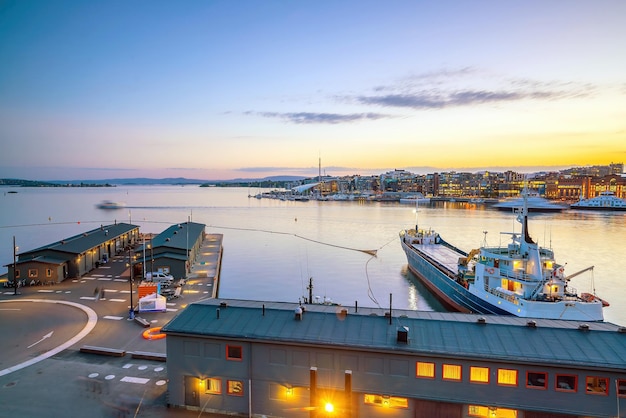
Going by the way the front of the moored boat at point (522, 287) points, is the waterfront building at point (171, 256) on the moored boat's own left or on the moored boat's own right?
on the moored boat's own left

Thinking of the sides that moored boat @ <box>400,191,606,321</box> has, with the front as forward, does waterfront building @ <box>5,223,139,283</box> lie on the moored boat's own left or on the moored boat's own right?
on the moored boat's own left

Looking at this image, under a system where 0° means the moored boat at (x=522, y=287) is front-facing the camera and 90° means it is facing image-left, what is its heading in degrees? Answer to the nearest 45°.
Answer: approximately 135°

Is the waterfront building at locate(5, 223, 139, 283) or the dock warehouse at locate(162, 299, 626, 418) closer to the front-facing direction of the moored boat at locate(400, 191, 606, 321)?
the waterfront building

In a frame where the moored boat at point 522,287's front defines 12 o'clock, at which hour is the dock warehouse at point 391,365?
The dock warehouse is roughly at 8 o'clock from the moored boat.

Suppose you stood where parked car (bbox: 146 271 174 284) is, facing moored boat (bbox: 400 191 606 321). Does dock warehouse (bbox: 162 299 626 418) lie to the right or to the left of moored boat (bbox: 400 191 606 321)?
right

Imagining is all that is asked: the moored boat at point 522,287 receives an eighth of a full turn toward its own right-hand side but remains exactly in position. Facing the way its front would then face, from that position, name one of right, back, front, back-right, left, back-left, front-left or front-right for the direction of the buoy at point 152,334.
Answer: back-left

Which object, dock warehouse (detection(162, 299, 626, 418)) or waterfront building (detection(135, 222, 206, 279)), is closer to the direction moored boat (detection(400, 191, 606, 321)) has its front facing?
the waterfront building

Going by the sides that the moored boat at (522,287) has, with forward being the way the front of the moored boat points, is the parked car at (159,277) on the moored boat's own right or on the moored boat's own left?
on the moored boat's own left
